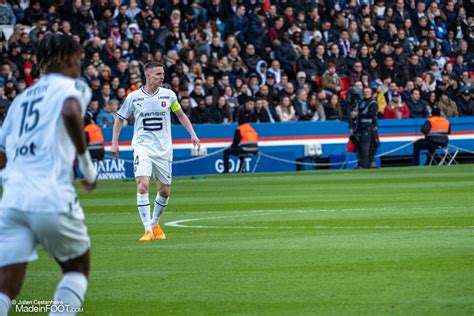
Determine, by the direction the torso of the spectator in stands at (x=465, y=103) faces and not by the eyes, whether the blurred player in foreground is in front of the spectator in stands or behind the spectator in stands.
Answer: in front

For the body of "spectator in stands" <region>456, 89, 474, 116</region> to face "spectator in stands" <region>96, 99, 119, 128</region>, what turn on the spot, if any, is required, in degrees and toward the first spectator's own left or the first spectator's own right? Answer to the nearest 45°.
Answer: approximately 45° to the first spectator's own right

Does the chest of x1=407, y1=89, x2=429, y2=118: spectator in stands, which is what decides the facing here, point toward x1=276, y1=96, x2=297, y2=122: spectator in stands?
no

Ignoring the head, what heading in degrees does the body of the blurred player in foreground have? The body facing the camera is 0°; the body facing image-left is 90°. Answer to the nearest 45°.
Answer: approximately 225°

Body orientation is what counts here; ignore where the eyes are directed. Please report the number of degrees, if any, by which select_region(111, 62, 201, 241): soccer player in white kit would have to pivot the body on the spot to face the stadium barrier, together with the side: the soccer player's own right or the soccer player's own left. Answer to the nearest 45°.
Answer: approximately 180°

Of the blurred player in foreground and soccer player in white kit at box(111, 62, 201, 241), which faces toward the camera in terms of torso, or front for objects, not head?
the soccer player in white kit

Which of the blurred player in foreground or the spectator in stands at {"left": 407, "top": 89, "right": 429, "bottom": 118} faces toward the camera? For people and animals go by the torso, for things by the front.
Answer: the spectator in stands

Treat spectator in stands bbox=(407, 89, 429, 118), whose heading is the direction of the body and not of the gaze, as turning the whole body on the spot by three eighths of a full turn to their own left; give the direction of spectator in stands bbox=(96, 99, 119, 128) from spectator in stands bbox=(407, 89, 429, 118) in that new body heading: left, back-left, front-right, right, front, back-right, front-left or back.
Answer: back

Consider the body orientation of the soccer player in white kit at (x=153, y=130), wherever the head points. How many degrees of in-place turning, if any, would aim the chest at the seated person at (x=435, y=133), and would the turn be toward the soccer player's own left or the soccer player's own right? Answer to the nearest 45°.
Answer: approximately 135° to the soccer player's own left

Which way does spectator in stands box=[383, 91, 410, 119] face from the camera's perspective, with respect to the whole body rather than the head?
toward the camera

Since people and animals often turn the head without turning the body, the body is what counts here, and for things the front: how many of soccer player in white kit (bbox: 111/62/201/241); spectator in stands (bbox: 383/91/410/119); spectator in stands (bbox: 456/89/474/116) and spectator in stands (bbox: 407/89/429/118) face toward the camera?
4

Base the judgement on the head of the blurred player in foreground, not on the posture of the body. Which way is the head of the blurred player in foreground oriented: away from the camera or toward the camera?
away from the camera

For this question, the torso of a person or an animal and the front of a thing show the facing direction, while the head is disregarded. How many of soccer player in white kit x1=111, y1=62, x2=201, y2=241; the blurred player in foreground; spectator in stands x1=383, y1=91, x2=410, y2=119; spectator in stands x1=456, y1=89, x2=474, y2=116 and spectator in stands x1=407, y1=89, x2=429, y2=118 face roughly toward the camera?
4

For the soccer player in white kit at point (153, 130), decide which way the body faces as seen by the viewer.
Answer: toward the camera

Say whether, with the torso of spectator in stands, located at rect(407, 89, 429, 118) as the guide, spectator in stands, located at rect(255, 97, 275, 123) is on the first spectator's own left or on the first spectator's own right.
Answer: on the first spectator's own right

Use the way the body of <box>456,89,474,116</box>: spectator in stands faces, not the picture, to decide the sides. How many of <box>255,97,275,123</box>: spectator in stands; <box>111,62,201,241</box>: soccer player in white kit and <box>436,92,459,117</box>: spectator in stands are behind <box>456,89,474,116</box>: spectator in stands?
0
